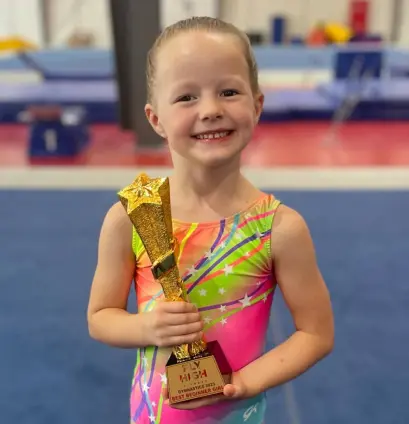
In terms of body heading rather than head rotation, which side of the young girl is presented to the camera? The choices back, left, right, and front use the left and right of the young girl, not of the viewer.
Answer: front
